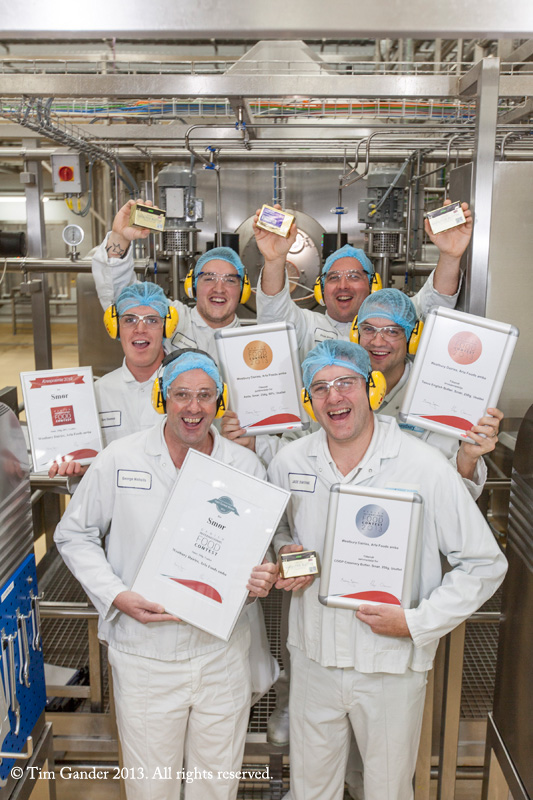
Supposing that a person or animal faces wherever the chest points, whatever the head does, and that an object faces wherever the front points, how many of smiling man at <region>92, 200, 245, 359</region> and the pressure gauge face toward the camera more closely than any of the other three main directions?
2

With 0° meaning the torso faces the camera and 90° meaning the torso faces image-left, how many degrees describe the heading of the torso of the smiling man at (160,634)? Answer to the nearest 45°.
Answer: approximately 0°

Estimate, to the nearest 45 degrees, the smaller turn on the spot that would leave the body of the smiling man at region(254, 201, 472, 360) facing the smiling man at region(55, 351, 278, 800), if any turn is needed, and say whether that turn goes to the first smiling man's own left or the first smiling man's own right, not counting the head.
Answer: approximately 45° to the first smiling man's own right

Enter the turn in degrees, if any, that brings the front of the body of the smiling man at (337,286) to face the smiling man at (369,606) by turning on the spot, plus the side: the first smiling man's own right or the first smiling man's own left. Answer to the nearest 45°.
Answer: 0° — they already face them

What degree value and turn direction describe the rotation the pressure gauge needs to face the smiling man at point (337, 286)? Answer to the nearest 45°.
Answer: approximately 45° to its left
